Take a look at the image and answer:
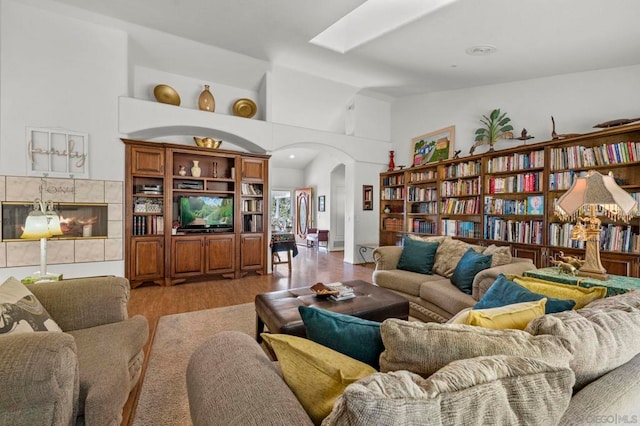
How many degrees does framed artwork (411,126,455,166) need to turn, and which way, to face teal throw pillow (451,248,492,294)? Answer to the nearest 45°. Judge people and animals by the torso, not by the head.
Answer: approximately 45° to its left

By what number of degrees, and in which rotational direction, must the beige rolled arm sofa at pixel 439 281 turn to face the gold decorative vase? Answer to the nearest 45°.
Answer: approximately 45° to its right

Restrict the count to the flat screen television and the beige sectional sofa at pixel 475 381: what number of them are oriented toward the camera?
1

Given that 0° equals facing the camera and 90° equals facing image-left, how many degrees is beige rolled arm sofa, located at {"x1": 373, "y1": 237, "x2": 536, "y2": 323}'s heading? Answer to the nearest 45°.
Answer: approximately 45°

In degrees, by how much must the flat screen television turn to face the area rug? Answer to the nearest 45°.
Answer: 0° — it already faces it

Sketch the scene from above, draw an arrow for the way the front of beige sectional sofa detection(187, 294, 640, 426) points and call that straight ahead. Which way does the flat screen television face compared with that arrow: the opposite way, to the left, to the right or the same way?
the opposite way

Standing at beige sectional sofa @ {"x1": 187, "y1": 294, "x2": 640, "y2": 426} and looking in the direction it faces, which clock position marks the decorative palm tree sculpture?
The decorative palm tree sculpture is roughly at 2 o'clock from the beige sectional sofa.

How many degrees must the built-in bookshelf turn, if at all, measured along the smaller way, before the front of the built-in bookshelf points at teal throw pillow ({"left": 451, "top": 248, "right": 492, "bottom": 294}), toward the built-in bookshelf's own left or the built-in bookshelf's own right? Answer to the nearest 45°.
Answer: approximately 45° to the built-in bookshelf's own left

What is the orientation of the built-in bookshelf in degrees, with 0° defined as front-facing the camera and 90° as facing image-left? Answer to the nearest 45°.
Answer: approximately 45°

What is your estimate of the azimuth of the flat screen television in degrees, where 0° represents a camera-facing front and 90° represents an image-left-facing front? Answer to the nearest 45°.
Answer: approximately 0°

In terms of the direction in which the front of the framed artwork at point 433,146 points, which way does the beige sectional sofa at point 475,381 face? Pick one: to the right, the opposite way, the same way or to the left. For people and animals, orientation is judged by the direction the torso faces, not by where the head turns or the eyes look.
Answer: to the right

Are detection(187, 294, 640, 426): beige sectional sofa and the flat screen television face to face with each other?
yes
